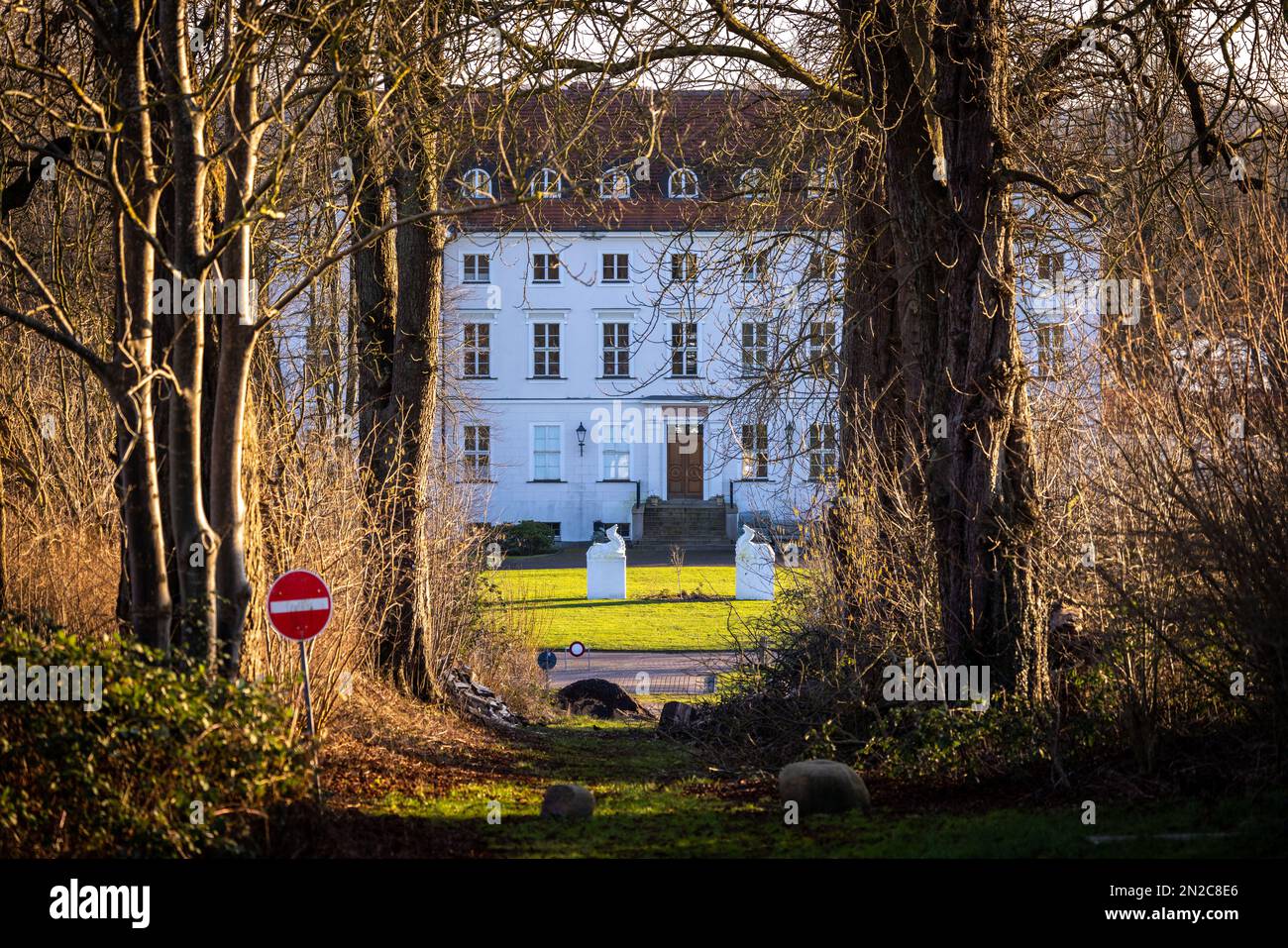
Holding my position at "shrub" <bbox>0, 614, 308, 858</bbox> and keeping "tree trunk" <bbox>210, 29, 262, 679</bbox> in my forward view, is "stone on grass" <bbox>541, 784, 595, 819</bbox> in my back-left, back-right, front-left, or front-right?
front-right

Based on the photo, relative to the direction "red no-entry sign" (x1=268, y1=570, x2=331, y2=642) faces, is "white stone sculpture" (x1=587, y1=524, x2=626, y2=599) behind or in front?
behind

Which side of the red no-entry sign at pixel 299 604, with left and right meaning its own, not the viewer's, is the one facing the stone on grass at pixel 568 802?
left

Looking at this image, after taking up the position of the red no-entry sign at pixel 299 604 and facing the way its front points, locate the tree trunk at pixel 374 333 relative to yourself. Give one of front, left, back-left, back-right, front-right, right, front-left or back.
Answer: back

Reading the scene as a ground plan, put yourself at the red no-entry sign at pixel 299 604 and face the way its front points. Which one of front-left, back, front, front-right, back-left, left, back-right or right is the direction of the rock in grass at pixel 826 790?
left

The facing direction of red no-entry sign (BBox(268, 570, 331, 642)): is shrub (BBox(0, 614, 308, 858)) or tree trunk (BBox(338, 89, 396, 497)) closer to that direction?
the shrub

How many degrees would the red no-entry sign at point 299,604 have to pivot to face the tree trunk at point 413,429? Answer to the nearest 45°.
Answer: approximately 180°

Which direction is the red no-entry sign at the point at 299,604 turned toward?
toward the camera

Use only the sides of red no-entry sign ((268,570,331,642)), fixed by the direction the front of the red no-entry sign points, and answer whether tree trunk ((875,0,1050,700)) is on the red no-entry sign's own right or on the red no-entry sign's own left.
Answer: on the red no-entry sign's own left
